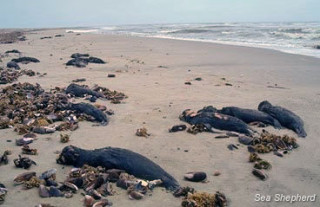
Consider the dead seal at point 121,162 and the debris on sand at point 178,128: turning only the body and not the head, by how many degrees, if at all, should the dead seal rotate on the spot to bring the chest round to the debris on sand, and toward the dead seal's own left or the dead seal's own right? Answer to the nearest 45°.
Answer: approximately 135° to the dead seal's own right

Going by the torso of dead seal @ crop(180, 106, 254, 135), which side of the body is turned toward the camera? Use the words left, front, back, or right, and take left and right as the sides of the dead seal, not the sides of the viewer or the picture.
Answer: left

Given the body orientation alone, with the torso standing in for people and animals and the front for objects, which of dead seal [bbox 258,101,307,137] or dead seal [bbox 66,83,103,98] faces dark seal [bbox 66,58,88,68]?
dead seal [bbox 258,101,307,137]

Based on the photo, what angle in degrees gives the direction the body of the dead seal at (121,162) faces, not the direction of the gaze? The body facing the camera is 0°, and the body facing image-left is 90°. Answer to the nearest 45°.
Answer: approximately 90°

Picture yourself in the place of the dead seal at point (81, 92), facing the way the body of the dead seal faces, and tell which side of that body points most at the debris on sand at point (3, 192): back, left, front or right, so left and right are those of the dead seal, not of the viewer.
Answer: left

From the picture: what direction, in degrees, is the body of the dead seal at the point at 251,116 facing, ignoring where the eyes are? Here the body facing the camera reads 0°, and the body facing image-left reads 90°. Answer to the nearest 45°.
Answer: approximately 90°

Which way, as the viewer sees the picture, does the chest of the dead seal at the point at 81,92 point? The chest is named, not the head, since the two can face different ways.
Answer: to the viewer's left

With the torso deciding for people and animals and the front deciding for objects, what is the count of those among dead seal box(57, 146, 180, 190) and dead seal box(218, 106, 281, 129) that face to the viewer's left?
2

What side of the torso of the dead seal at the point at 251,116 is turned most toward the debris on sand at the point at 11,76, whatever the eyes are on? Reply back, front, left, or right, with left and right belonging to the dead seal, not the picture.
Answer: front

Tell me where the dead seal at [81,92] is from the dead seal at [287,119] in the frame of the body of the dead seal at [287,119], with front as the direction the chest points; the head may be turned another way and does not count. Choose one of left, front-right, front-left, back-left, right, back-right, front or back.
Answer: front-left

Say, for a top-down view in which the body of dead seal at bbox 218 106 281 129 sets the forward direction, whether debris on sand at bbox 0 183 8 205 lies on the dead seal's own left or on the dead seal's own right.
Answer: on the dead seal's own left

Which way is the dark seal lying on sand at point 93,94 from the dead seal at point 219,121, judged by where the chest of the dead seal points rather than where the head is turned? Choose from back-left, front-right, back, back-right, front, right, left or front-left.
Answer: front-right
